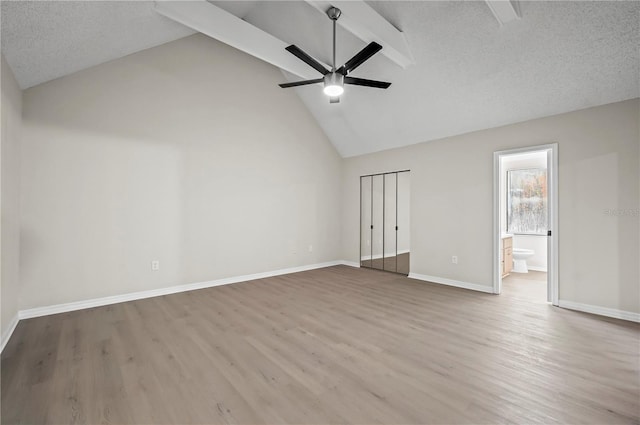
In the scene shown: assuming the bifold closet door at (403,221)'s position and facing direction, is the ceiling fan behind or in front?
in front

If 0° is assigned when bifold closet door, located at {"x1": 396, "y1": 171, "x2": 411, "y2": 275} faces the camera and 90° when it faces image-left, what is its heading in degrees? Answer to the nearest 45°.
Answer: approximately 45°

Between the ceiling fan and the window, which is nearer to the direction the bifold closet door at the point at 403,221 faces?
the ceiling fan

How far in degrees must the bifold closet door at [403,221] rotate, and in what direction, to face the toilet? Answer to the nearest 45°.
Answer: approximately 135° to its left

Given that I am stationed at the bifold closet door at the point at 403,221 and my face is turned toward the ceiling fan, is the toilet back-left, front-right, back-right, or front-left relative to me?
back-left

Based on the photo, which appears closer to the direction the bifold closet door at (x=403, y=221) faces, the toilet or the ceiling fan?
the ceiling fan

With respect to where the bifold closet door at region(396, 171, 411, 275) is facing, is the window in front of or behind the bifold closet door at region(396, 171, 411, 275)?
behind
